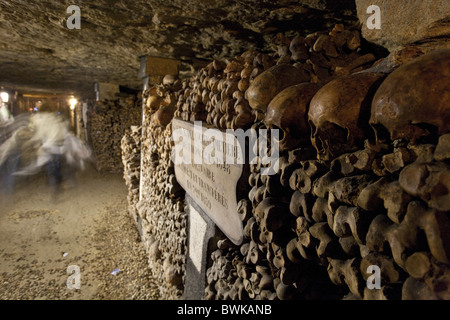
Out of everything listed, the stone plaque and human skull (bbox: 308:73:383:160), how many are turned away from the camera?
0

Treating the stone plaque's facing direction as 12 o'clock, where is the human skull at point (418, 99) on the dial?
The human skull is roughly at 10 o'clock from the stone plaque.

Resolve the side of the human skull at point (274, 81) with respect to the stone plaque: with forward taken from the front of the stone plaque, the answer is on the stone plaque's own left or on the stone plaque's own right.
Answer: on the stone plaque's own left

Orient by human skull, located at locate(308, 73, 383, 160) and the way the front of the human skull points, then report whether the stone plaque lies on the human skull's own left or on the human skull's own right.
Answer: on the human skull's own right

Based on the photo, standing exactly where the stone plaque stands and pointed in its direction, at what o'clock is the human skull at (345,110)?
The human skull is roughly at 10 o'clock from the stone plaque.

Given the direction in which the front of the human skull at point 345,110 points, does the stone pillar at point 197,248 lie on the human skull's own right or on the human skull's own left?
on the human skull's own right

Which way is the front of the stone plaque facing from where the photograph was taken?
facing the viewer and to the left of the viewer
